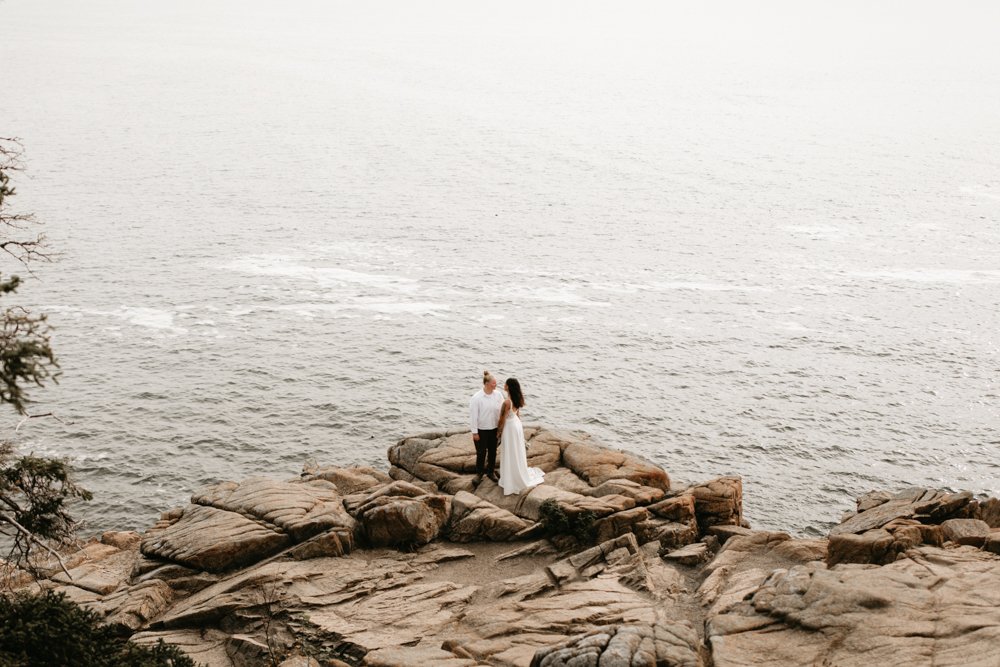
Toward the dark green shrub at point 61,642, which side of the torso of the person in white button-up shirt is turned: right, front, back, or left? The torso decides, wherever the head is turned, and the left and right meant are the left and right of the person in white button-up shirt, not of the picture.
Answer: right

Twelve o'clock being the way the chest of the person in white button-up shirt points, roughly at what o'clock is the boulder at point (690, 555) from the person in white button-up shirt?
The boulder is roughly at 11 o'clock from the person in white button-up shirt.

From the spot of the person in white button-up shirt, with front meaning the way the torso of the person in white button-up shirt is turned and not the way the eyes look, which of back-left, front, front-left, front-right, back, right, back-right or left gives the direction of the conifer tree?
right

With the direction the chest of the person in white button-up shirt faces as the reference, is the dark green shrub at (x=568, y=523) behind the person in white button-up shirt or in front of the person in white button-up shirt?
in front

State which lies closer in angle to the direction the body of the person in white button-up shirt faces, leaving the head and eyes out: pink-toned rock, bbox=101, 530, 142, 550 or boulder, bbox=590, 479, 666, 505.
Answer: the boulder

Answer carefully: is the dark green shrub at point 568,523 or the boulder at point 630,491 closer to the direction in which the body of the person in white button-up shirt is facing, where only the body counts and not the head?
the dark green shrub

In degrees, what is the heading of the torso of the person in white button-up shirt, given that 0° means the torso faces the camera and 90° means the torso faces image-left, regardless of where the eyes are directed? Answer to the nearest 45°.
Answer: approximately 315°

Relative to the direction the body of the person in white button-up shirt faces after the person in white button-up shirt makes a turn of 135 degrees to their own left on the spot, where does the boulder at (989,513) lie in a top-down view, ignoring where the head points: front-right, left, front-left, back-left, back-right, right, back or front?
right

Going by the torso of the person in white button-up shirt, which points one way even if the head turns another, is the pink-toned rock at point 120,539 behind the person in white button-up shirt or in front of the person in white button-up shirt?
behind
